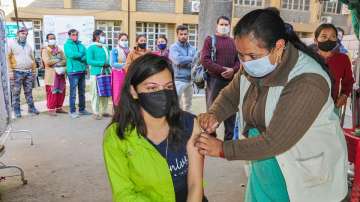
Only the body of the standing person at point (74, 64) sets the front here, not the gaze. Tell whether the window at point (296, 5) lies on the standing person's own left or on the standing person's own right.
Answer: on the standing person's own left

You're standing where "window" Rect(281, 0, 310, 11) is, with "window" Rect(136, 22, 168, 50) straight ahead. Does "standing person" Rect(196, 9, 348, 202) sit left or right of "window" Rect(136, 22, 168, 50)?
left

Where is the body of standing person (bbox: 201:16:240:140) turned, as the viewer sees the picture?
toward the camera

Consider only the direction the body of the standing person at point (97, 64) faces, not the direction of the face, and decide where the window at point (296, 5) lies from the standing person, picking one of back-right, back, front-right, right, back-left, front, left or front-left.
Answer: left

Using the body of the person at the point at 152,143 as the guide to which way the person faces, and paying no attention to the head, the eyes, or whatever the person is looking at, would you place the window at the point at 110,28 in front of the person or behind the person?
behind

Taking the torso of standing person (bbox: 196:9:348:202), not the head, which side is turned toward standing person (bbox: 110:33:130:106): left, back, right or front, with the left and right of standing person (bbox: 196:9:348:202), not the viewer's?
right

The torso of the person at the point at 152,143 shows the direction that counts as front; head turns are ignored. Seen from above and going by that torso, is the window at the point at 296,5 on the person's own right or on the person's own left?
on the person's own left

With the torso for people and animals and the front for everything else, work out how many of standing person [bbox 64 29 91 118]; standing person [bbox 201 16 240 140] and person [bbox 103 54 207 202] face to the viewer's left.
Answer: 0

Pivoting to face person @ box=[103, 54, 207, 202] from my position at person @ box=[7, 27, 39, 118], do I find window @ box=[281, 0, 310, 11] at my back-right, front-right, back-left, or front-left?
back-left

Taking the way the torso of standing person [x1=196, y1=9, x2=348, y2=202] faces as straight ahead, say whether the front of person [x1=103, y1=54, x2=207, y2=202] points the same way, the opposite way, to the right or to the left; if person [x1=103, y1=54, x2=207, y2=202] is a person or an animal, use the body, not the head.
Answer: to the left

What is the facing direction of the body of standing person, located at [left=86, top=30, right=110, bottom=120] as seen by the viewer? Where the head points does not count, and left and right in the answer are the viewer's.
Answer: facing the viewer and to the right of the viewer

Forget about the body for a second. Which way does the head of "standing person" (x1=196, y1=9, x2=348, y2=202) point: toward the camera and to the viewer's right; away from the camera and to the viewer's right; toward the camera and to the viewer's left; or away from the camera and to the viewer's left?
toward the camera and to the viewer's left

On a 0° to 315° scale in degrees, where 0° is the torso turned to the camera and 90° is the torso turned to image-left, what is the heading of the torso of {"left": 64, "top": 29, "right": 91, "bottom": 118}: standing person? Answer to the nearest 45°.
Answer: approximately 315°

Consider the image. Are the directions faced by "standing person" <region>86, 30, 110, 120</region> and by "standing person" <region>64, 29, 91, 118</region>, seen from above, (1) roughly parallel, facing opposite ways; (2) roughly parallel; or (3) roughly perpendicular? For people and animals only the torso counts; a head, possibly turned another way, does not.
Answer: roughly parallel

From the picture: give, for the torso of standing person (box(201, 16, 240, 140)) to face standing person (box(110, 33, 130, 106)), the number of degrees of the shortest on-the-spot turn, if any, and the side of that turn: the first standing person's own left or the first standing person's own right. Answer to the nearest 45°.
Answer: approximately 135° to the first standing person's own right
